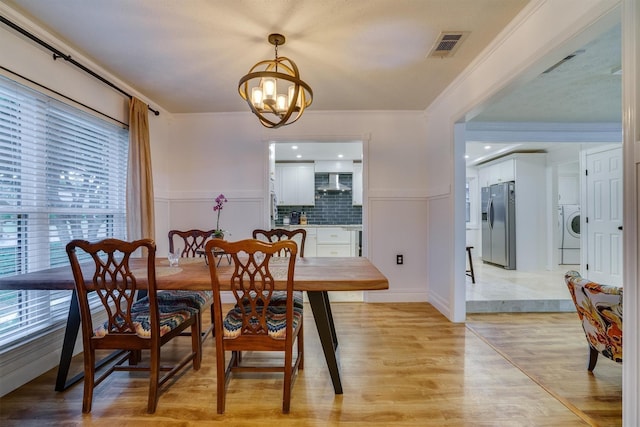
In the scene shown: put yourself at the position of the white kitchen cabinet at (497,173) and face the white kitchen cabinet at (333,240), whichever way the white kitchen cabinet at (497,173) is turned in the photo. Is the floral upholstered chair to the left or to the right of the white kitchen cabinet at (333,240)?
left

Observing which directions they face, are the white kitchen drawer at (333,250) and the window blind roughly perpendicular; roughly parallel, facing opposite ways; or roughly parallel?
roughly perpendicular

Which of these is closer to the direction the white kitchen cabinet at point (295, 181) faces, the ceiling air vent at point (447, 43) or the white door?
the ceiling air vent

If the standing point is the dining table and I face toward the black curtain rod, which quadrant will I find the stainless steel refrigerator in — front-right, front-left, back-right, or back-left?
back-right

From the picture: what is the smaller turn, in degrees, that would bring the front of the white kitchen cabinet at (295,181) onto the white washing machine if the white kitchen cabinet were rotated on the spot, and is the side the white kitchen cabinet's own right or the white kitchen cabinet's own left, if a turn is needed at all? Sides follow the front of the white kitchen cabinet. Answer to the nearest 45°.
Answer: approximately 90° to the white kitchen cabinet's own left

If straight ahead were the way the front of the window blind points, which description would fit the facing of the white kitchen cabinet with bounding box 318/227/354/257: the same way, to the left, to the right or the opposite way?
to the right

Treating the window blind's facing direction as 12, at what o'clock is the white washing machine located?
The white washing machine is roughly at 11 o'clock from the window blind.

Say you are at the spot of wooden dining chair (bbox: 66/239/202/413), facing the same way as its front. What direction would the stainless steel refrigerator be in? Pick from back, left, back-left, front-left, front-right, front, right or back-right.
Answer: front-right

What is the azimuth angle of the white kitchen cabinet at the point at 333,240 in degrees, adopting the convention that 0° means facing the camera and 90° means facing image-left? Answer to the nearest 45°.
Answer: approximately 0°

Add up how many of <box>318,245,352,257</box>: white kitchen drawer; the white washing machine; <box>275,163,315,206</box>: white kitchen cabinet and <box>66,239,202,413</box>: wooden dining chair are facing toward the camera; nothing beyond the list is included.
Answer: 3

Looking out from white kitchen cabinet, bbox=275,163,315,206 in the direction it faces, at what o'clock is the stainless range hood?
The stainless range hood is roughly at 9 o'clock from the white kitchen cabinet.

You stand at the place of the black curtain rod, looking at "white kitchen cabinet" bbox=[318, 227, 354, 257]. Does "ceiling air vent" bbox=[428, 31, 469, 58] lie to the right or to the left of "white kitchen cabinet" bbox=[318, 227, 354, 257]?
right

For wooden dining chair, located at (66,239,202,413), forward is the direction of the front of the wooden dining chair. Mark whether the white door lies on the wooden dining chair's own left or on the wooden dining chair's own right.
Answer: on the wooden dining chair's own right

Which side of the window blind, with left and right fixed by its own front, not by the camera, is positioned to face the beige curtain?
left

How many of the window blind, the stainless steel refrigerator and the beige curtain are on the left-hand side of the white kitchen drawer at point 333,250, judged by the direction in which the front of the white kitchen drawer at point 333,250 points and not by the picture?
1

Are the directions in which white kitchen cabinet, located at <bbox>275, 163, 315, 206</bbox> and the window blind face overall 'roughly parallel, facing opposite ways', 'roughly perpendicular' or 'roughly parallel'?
roughly perpendicular
